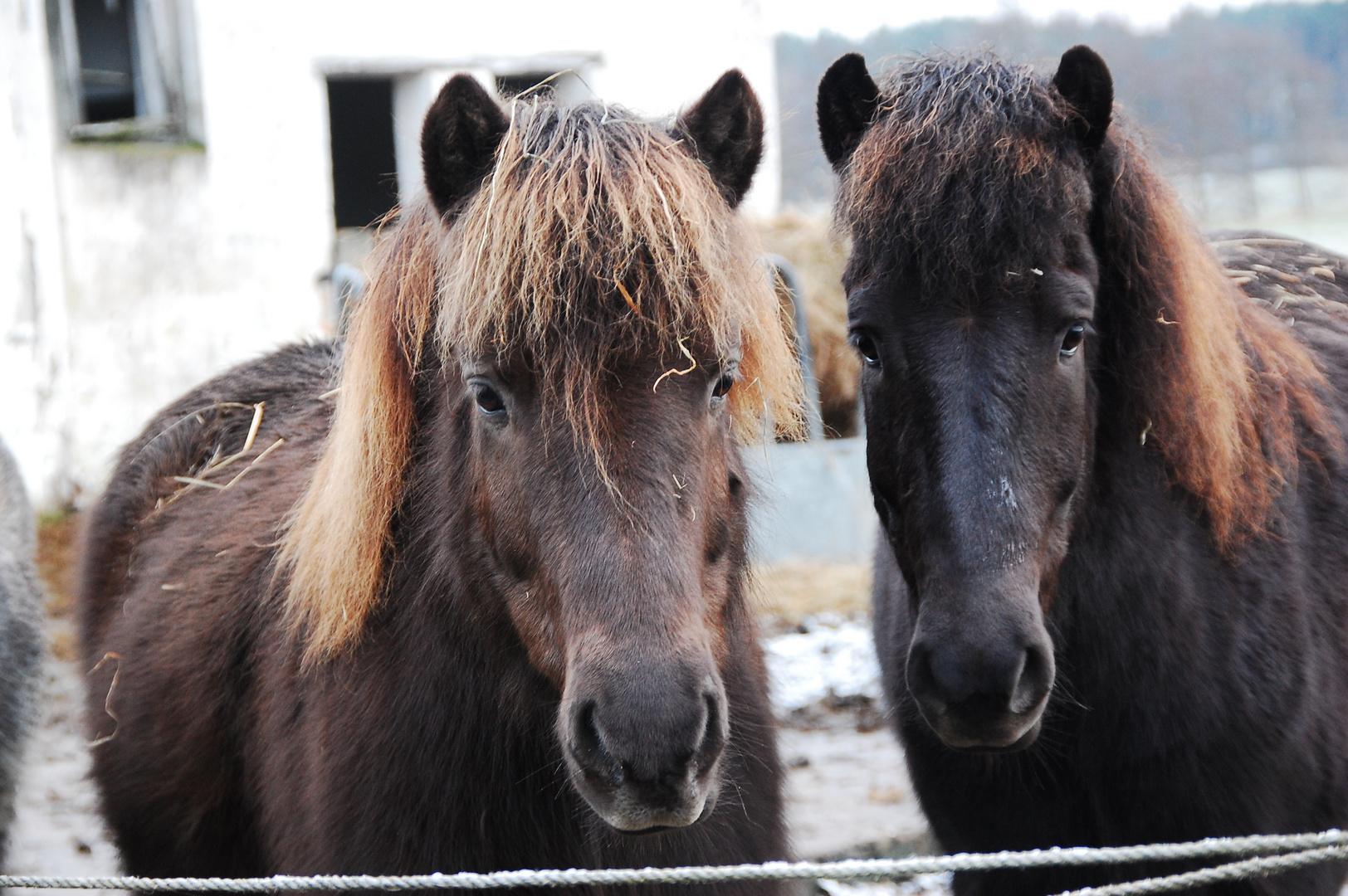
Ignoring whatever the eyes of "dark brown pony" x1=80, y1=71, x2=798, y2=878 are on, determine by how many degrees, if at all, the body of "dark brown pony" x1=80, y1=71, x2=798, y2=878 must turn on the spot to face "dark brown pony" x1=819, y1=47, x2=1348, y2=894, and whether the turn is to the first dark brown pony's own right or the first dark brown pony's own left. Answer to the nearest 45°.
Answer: approximately 45° to the first dark brown pony's own left

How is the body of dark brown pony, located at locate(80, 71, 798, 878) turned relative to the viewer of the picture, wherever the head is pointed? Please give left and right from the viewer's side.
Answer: facing the viewer and to the right of the viewer

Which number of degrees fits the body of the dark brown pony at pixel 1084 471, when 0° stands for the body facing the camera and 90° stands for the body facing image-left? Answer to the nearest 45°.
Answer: approximately 45°

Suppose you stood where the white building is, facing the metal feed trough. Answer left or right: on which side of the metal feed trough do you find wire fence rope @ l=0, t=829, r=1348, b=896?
right

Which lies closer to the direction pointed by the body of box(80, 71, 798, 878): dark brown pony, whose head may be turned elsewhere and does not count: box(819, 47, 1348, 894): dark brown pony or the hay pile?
the dark brown pony

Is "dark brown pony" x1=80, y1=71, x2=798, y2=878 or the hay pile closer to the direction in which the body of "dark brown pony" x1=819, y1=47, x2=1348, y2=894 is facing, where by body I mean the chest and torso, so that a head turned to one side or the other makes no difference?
the dark brown pony

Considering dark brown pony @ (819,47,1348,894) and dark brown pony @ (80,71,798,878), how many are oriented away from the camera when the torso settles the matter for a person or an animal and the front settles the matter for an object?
0
